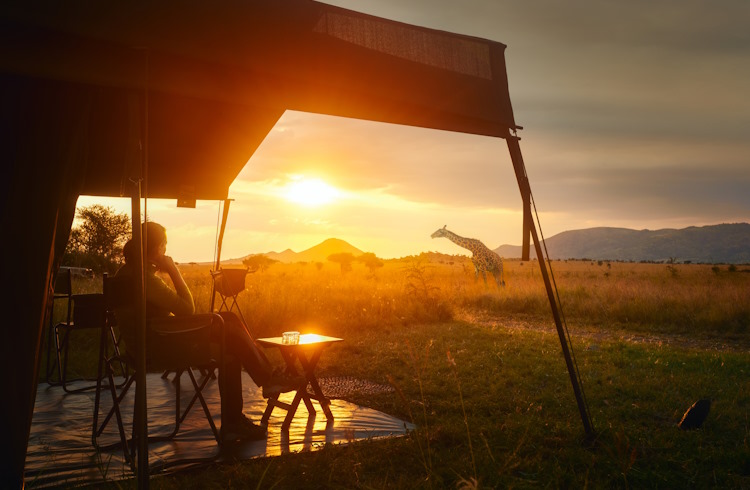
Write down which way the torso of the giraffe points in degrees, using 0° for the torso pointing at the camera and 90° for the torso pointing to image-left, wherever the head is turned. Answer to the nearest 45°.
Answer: approximately 90°

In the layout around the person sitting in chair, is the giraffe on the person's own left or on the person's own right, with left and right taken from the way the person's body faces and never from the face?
on the person's own left

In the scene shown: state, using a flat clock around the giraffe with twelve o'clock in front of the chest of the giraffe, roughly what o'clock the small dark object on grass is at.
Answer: The small dark object on grass is roughly at 9 o'clock from the giraffe.

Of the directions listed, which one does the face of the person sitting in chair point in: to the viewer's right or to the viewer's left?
to the viewer's right

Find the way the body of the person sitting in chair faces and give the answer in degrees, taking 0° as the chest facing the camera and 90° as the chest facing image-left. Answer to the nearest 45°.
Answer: approximately 270°

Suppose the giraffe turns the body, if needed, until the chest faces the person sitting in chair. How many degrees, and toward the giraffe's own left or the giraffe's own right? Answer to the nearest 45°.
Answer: approximately 90° to the giraffe's own left

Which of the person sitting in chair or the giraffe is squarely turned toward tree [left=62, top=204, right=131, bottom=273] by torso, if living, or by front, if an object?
the giraffe

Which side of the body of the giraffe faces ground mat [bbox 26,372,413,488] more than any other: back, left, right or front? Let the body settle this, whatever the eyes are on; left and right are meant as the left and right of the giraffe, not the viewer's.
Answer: left

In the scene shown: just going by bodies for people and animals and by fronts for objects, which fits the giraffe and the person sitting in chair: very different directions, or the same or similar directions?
very different directions

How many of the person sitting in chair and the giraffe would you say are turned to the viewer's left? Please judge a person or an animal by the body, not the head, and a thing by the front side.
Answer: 1
